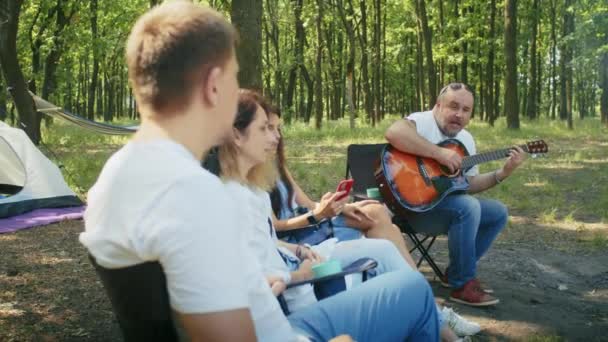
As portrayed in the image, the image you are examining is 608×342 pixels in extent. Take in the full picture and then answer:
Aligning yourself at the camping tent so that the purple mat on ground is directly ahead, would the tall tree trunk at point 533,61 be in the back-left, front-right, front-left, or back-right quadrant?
back-left

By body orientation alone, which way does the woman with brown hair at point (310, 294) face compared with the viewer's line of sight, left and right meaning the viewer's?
facing to the right of the viewer

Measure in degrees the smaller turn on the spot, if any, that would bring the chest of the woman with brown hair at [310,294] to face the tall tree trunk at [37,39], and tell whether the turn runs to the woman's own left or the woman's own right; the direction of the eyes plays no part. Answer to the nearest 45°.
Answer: approximately 135° to the woman's own left

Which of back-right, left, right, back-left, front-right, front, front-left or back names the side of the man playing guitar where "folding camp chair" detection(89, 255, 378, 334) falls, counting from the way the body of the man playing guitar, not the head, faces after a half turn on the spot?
back-left

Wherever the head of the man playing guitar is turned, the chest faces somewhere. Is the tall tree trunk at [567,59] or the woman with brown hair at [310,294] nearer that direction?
the woman with brown hair

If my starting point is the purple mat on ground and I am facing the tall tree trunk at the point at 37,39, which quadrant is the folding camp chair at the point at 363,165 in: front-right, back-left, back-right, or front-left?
back-right

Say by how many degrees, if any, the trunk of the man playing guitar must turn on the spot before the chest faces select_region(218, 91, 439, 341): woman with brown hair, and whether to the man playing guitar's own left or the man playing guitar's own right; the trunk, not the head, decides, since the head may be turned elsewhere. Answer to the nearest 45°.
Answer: approximately 45° to the man playing guitar's own right
